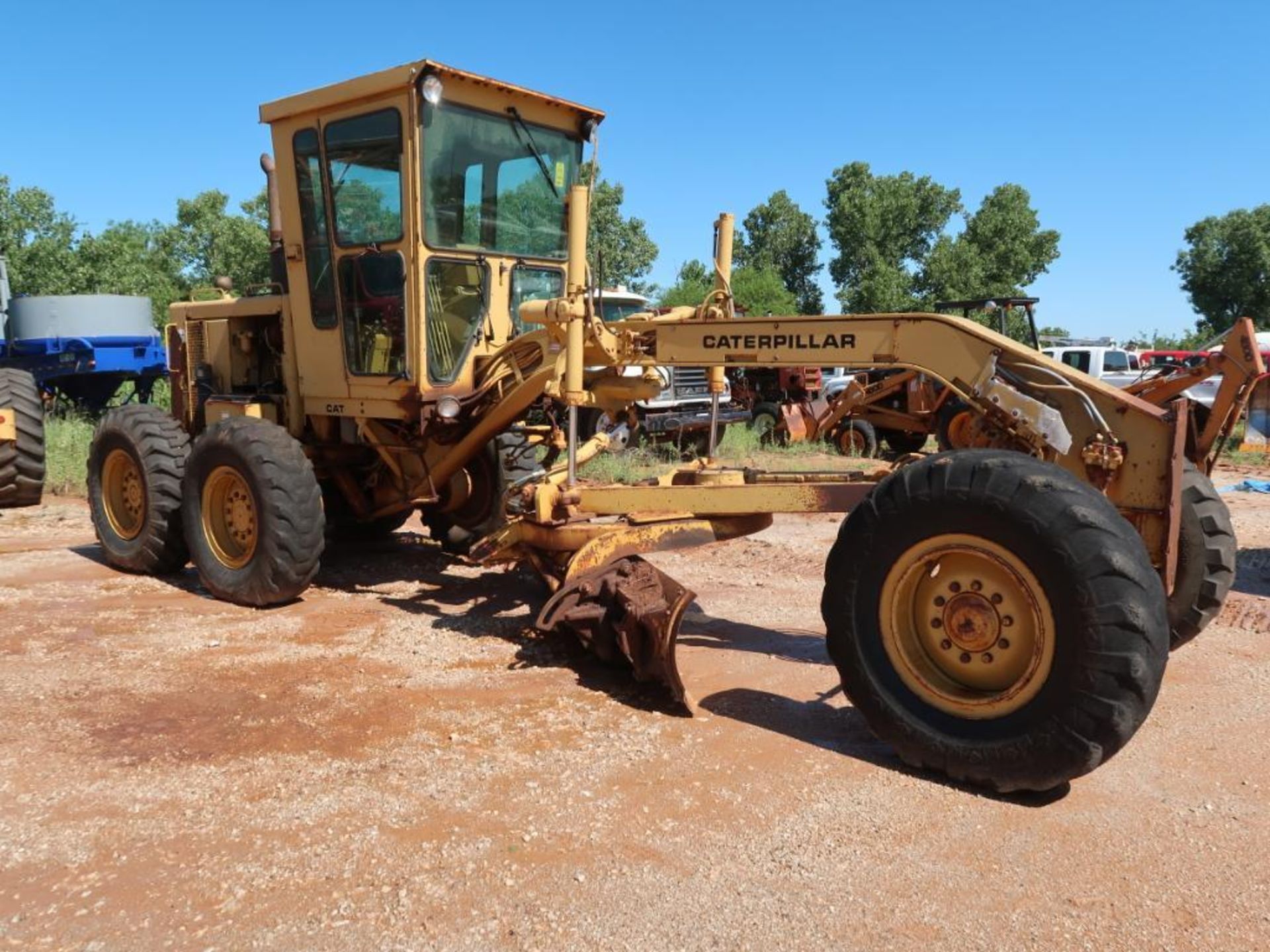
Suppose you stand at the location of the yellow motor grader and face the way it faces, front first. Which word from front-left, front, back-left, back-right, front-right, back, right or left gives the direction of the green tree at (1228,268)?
left

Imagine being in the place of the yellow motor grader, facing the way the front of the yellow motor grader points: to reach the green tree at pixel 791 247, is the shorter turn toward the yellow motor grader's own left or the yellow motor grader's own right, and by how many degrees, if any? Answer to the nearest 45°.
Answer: approximately 135° to the yellow motor grader's own left

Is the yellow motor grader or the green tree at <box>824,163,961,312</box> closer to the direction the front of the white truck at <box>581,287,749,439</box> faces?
the yellow motor grader

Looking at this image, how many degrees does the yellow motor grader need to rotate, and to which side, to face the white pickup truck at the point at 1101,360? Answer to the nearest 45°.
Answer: approximately 90° to its left

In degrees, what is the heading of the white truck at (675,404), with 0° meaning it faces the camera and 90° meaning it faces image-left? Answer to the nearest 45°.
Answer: approximately 315°

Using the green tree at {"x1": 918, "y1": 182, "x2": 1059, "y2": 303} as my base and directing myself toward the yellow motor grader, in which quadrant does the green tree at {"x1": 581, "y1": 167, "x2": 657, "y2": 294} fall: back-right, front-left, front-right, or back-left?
front-right

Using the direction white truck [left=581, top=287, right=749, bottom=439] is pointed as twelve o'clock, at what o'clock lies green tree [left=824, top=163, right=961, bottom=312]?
The green tree is roughly at 8 o'clock from the white truck.

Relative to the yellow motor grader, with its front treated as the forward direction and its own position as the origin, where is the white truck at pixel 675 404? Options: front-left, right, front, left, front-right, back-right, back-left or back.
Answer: back-left

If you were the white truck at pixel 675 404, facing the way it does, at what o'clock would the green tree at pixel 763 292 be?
The green tree is roughly at 8 o'clock from the white truck.

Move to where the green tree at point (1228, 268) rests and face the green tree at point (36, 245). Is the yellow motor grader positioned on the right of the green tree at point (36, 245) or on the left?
left

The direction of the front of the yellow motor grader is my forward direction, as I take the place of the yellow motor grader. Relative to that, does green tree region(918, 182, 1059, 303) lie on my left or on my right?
on my left

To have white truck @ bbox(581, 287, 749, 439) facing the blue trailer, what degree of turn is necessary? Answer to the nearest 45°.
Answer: approximately 135° to its right

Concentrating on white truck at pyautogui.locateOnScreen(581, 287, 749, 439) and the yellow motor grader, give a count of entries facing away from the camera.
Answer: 0

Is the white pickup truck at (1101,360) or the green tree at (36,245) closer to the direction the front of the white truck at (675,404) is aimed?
the white pickup truck

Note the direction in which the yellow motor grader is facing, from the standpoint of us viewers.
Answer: facing the viewer and to the right of the viewer
